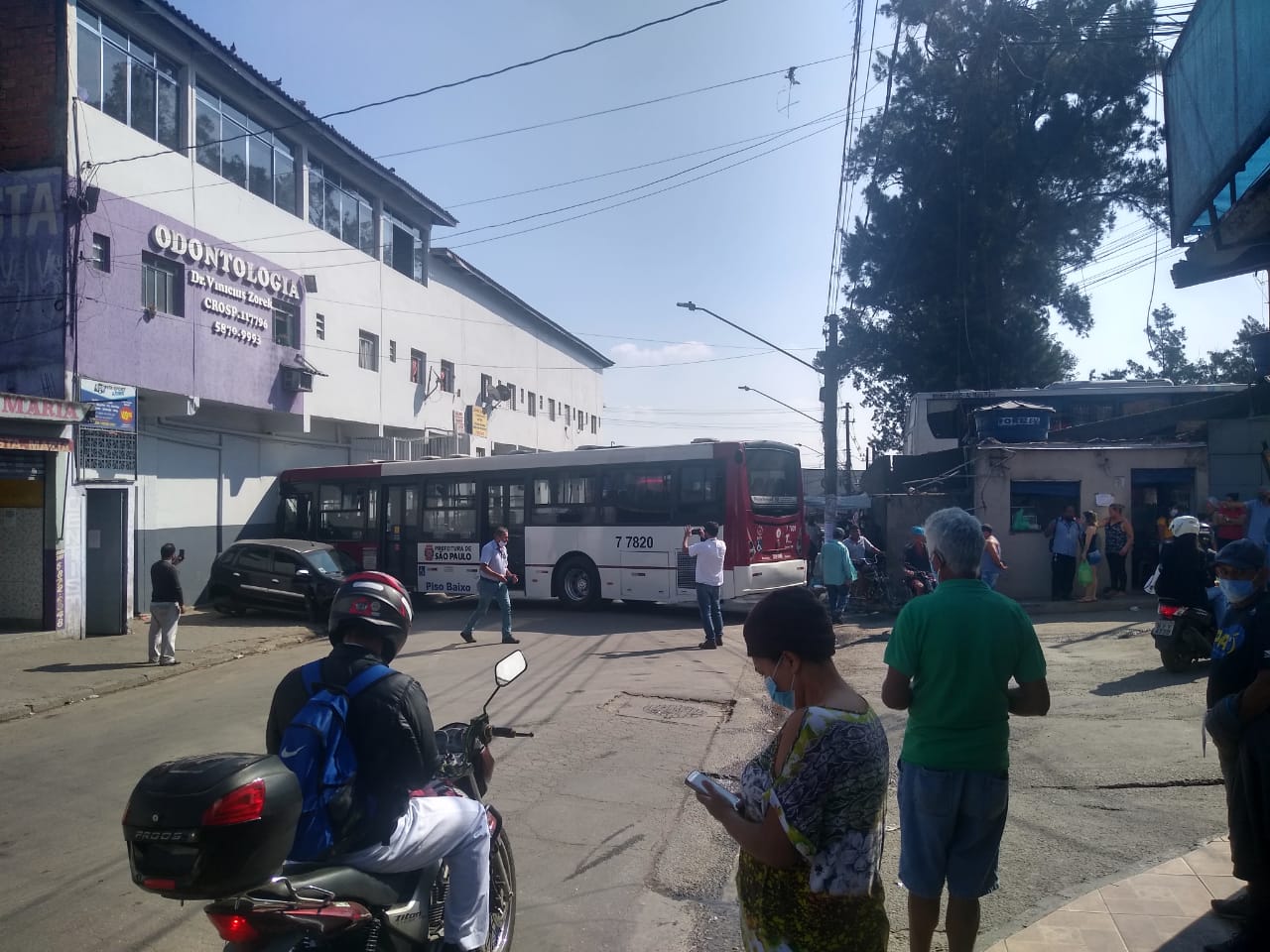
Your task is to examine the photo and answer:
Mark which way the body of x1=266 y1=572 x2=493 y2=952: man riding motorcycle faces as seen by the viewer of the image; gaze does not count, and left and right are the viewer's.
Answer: facing away from the viewer and to the right of the viewer

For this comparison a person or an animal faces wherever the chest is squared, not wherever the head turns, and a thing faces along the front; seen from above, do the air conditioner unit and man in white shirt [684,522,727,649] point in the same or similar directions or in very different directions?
very different directions

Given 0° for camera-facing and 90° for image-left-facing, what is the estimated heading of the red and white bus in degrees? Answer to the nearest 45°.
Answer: approximately 135°

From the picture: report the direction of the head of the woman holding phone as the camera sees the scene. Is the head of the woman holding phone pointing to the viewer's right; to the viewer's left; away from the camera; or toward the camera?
to the viewer's left

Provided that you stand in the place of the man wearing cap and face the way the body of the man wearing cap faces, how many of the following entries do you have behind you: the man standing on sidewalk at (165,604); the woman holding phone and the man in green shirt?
0

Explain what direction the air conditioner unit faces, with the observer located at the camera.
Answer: facing the viewer and to the right of the viewer

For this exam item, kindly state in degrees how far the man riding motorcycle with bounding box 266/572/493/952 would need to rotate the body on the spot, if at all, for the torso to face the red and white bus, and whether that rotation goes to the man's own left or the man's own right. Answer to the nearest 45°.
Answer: approximately 45° to the man's own left

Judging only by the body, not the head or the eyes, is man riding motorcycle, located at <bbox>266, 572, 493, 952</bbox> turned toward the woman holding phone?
no

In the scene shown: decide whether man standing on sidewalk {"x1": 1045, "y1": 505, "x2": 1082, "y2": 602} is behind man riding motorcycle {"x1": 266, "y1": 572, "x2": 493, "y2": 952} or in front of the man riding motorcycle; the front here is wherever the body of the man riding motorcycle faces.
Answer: in front

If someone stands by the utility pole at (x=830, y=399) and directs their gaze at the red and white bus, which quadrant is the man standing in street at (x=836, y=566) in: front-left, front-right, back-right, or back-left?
front-left

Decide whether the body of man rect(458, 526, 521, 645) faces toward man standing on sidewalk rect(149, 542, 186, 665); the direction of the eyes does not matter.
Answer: no

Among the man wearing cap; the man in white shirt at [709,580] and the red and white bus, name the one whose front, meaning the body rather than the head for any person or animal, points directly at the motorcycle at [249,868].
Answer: the man wearing cap

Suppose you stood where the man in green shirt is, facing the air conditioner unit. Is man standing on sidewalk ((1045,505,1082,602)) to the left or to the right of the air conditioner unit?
right

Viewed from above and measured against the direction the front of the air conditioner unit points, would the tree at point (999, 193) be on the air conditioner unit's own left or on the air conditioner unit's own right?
on the air conditioner unit's own left

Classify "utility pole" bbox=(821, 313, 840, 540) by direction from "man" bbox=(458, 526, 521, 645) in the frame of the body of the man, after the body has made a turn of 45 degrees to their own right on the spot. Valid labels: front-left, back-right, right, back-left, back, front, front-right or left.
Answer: left

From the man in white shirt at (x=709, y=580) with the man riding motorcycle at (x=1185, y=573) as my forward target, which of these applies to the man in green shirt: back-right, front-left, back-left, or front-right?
front-right

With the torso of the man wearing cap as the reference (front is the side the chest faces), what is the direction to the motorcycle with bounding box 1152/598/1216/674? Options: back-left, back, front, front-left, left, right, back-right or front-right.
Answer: back-right

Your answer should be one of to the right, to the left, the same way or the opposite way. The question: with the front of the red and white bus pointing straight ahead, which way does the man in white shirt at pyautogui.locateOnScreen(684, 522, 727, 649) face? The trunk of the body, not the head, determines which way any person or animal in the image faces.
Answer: the same way
